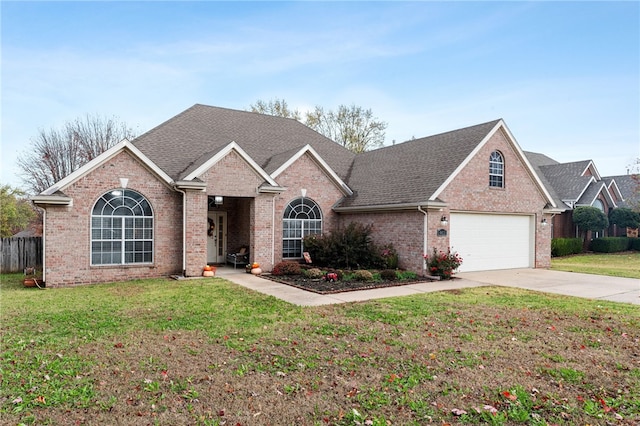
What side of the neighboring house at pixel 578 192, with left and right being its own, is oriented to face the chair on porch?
right

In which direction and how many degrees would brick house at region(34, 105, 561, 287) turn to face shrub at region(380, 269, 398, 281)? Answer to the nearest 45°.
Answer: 0° — it already faces it

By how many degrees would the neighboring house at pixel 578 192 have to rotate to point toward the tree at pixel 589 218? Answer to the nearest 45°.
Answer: approximately 45° to its right

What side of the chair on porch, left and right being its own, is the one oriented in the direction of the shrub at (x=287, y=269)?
left

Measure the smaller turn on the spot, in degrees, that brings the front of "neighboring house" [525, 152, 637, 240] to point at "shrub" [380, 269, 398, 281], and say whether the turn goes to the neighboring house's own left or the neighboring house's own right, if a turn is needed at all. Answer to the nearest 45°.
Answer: approximately 45° to the neighboring house's own right

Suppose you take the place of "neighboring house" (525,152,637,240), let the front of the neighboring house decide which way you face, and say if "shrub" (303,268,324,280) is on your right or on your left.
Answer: on your right

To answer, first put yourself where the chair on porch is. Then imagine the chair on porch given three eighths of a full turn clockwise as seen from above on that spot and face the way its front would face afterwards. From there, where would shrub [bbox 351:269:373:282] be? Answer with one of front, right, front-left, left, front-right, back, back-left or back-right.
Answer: back-right
